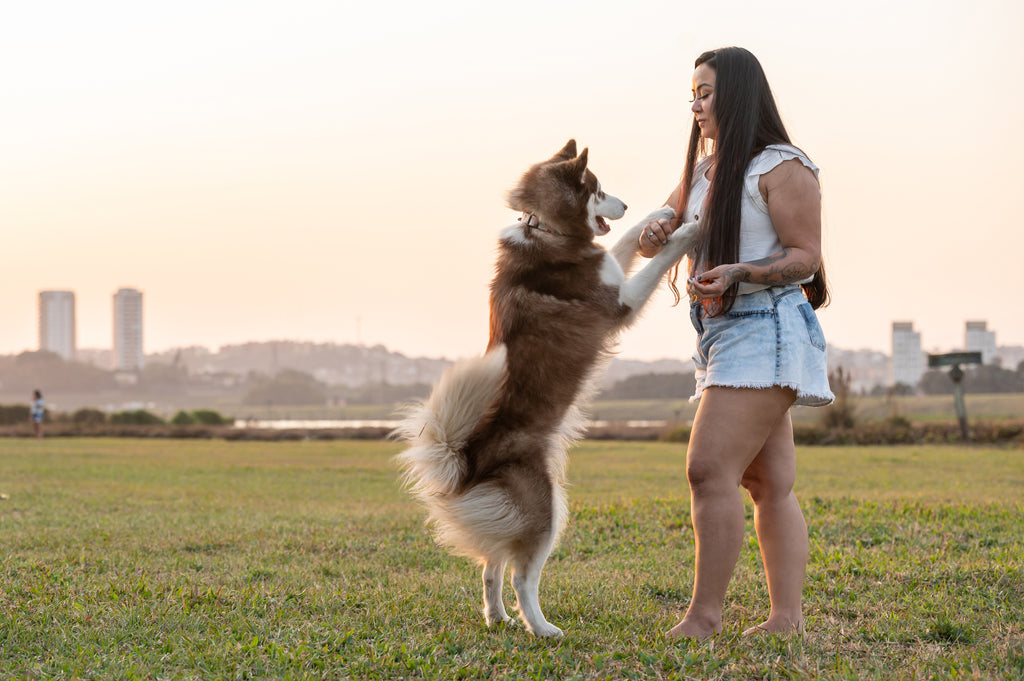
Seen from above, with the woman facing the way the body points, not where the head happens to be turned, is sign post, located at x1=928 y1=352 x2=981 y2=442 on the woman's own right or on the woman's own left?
on the woman's own right

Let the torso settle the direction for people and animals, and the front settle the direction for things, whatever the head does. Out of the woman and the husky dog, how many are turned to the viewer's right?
1

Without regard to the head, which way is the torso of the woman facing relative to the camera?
to the viewer's left

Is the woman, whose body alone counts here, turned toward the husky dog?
yes

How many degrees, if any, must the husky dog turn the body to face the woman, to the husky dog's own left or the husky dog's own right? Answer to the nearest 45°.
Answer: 0° — it already faces them

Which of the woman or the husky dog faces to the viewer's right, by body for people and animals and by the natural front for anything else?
the husky dog

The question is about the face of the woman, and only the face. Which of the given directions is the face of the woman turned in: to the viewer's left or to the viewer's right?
to the viewer's left

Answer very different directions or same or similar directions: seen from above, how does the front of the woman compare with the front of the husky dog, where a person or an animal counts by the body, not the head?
very different directions

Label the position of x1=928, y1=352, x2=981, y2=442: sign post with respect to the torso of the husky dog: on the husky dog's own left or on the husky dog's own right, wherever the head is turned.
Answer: on the husky dog's own left

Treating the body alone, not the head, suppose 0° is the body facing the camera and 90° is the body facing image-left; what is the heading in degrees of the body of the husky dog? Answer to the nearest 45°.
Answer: approximately 270°

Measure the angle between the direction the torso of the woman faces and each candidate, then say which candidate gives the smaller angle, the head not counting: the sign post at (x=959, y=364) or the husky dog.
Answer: the husky dog

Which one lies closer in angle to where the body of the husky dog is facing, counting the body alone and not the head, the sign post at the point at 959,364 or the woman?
the woman
